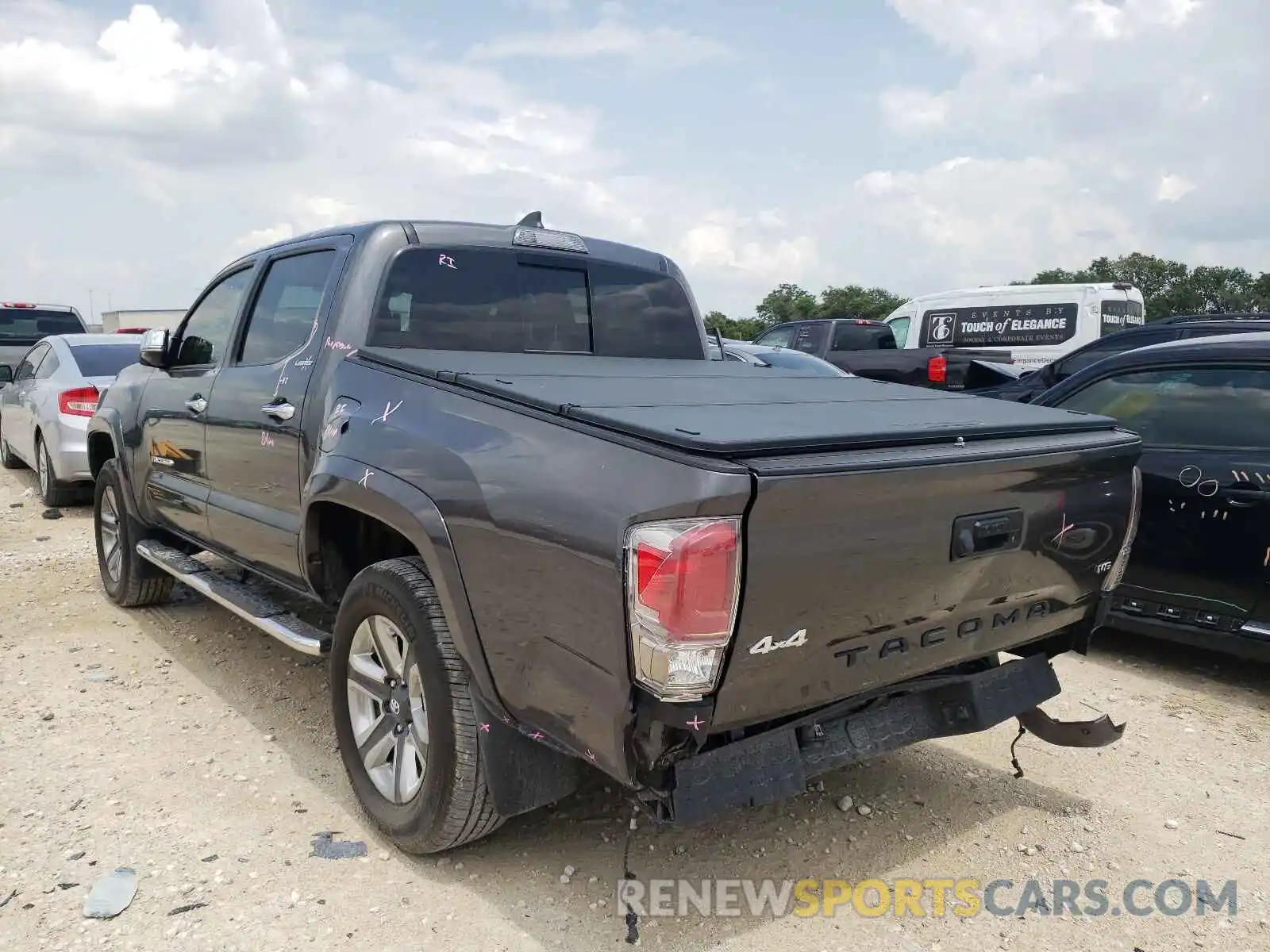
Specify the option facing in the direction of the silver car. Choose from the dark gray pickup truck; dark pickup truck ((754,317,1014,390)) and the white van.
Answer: the dark gray pickup truck

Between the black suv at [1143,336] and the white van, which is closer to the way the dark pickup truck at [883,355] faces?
the white van

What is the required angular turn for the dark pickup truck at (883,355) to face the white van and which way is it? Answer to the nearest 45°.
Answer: approximately 90° to its right

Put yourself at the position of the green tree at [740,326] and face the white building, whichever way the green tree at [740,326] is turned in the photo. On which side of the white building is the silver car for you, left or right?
left

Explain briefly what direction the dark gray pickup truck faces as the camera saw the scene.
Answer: facing away from the viewer and to the left of the viewer

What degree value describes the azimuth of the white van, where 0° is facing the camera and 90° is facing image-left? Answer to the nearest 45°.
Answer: approximately 135°

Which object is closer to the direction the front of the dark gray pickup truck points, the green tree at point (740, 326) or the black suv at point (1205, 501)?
the green tree

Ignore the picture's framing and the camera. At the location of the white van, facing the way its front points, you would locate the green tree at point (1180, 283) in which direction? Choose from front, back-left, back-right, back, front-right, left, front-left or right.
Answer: front-right

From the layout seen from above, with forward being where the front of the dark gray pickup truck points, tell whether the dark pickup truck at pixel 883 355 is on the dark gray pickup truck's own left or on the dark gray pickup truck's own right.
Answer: on the dark gray pickup truck's own right

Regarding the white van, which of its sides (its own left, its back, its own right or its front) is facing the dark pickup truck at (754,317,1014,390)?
left

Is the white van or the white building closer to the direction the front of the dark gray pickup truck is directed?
the white building

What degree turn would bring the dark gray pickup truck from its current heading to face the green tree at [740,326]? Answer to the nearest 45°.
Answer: approximately 45° to its right
